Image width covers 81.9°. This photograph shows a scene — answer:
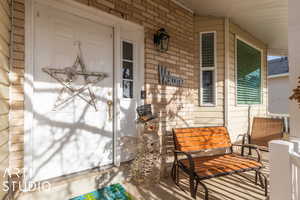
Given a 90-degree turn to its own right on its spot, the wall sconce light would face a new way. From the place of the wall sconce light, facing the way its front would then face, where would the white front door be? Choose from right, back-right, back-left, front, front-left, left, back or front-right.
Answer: front

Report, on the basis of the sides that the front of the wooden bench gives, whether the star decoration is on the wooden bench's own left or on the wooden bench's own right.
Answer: on the wooden bench's own right

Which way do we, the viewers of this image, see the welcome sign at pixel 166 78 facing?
facing the viewer and to the right of the viewer

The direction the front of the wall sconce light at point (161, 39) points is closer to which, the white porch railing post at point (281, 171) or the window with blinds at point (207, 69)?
the white porch railing post

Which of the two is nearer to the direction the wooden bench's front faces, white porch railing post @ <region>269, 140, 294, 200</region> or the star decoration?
the white porch railing post

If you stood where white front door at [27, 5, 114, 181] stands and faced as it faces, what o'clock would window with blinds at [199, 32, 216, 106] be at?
The window with blinds is roughly at 10 o'clock from the white front door.

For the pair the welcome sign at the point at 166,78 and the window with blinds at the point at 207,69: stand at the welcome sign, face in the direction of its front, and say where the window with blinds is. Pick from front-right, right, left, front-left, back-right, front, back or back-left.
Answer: left

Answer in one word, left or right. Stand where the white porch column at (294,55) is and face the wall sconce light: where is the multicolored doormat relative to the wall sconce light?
left

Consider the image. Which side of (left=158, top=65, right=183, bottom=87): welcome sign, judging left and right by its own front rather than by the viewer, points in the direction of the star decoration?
right

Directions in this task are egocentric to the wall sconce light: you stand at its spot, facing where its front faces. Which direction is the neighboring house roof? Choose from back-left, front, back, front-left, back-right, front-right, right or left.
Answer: left

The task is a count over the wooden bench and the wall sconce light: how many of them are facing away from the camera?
0

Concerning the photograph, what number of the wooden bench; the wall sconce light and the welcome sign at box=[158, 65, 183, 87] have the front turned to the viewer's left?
0

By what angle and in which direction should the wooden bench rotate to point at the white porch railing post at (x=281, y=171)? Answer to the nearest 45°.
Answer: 0° — it already faces it
